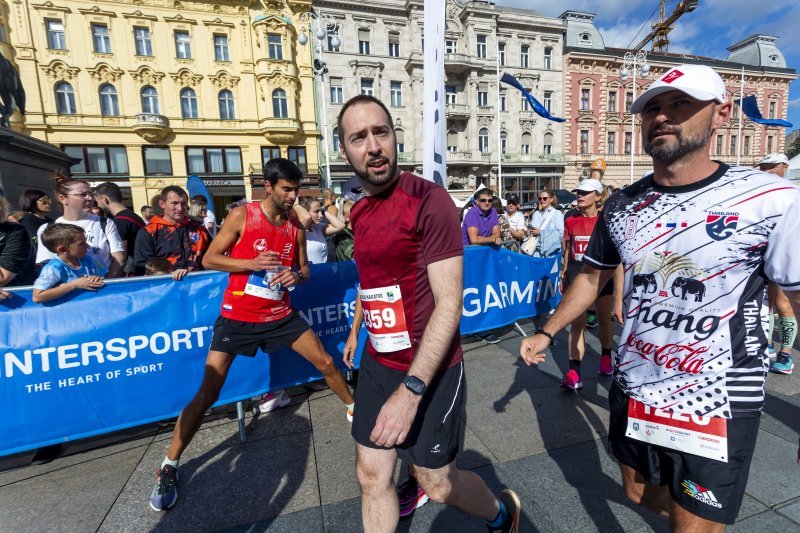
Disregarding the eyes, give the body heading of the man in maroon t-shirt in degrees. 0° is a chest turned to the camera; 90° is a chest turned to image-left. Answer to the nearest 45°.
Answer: approximately 45°

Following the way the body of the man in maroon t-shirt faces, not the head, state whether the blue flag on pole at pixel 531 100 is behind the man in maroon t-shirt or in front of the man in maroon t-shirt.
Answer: behind

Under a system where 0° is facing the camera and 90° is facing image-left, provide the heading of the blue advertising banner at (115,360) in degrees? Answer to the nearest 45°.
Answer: approximately 315°

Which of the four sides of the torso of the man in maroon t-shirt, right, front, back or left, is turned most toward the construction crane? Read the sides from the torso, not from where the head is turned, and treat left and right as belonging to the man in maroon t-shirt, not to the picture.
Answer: back

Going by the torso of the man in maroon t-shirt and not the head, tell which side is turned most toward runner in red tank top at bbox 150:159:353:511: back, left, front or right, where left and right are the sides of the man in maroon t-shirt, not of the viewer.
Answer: right

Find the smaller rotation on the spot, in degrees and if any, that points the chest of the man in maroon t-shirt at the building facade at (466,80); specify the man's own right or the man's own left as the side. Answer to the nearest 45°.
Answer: approximately 135° to the man's own right

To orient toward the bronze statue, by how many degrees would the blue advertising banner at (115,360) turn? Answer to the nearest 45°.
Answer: approximately 180°

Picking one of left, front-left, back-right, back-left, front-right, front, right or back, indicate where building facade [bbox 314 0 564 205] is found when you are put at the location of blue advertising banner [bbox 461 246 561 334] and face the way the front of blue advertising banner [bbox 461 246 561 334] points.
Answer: back-left

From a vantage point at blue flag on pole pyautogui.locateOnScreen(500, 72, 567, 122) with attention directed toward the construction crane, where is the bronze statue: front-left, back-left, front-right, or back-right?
back-left

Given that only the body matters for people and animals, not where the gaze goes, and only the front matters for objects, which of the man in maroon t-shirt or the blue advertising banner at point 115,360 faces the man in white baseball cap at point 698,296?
the blue advertising banner
